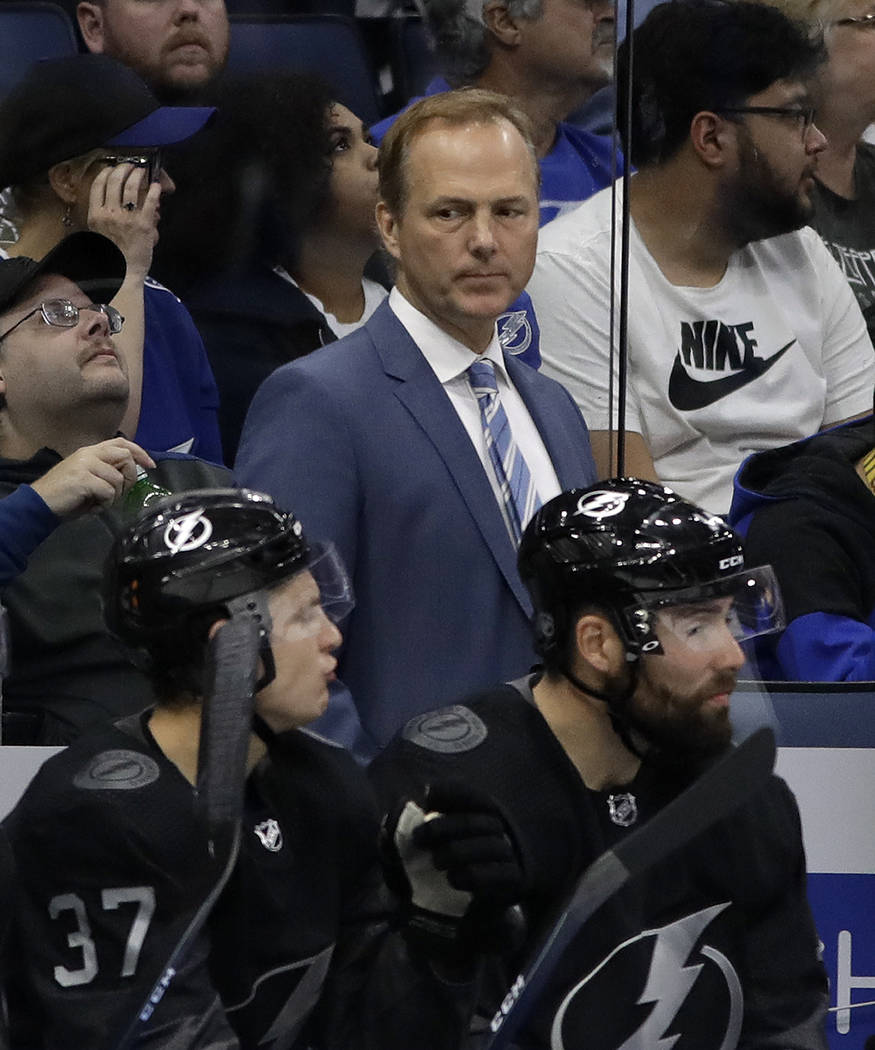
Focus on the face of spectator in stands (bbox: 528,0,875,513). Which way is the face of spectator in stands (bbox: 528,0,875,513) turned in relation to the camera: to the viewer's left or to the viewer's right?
to the viewer's right

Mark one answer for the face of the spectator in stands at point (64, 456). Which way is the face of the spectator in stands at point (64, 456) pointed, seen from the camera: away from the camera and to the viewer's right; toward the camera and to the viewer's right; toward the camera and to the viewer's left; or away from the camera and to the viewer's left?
toward the camera and to the viewer's right

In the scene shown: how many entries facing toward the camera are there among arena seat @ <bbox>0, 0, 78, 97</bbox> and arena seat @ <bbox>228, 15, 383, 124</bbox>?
2

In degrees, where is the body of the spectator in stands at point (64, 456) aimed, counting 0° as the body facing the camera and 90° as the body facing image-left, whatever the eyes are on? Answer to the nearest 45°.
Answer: approximately 315°

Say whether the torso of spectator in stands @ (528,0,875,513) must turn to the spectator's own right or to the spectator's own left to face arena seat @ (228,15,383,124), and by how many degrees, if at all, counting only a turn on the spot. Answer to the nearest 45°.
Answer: approximately 135° to the spectator's own right

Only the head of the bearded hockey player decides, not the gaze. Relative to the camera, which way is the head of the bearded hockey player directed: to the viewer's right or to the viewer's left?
to the viewer's right

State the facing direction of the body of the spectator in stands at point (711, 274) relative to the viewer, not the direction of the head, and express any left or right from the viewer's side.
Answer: facing the viewer and to the right of the viewer

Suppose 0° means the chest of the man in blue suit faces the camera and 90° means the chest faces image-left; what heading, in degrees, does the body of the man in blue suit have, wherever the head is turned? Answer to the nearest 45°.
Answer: approximately 315°

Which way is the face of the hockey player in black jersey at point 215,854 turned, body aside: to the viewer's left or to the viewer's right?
to the viewer's right

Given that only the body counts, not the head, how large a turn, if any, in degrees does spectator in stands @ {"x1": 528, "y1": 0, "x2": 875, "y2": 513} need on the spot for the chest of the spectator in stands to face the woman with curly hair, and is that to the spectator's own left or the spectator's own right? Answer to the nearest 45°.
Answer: approximately 135° to the spectator's own right

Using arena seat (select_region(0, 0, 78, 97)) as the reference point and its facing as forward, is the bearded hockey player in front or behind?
in front
